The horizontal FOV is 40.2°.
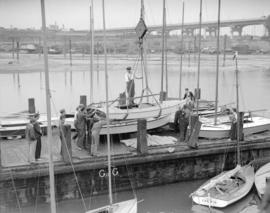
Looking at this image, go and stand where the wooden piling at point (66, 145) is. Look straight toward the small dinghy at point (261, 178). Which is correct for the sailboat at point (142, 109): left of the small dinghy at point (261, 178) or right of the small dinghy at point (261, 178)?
left

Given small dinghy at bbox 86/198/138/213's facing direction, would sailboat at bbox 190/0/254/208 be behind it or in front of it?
in front
